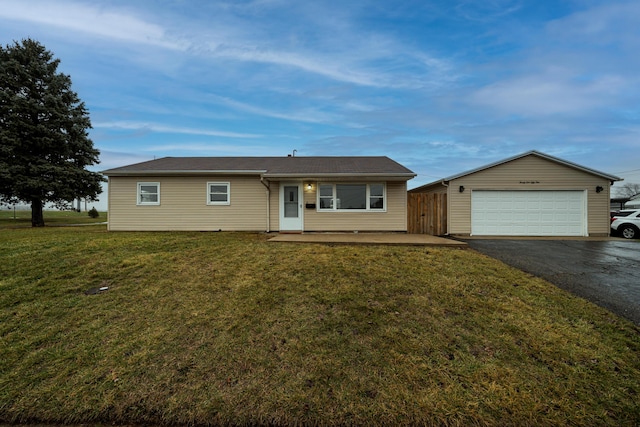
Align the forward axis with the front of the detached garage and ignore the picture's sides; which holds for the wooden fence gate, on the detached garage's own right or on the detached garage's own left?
on the detached garage's own right

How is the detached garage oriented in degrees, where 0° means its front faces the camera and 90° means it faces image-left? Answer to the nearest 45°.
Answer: approximately 0°

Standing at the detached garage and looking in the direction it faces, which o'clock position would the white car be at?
The white car is roughly at 8 o'clock from the detached garage.

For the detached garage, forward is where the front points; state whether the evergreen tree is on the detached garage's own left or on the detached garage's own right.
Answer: on the detached garage's own right
